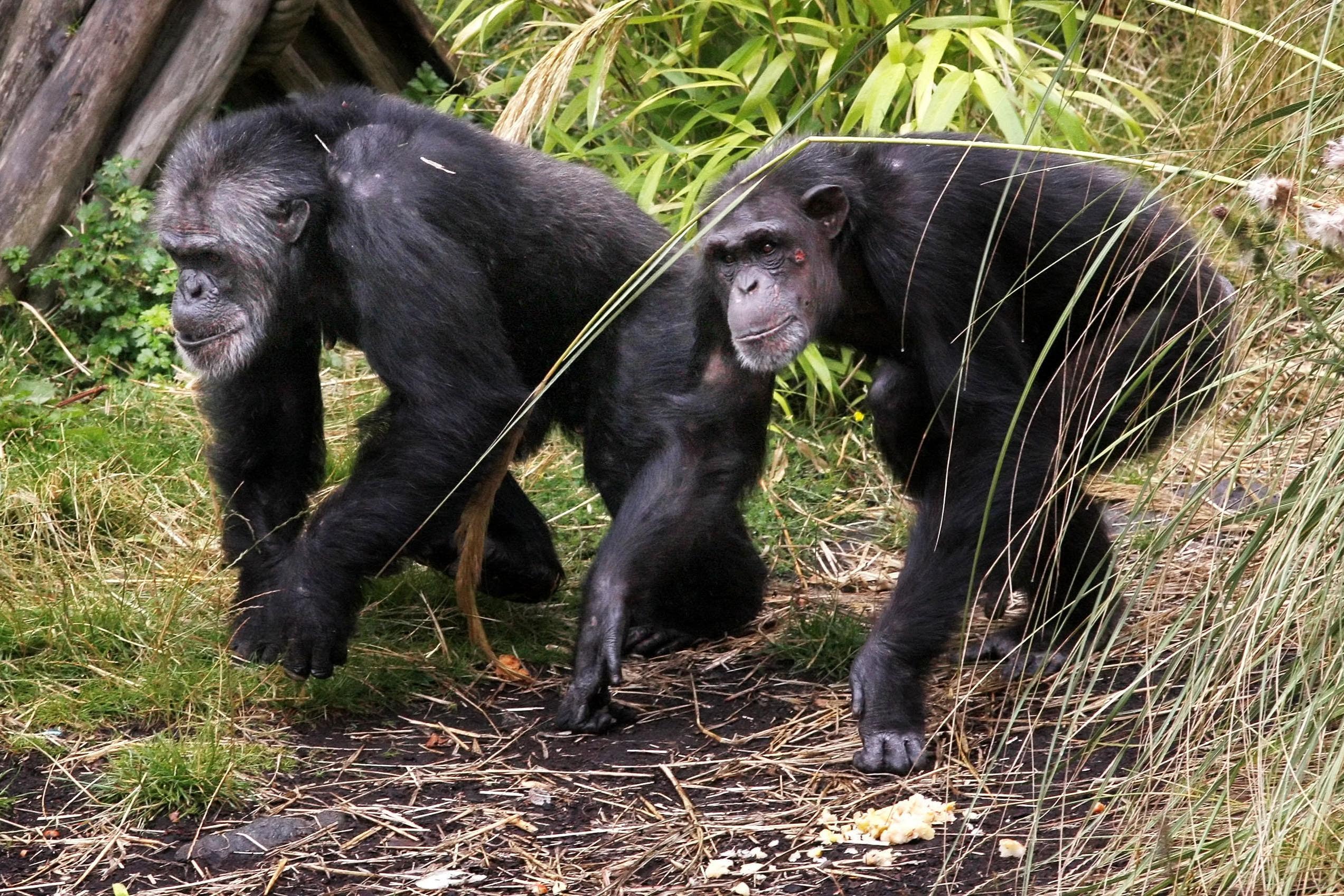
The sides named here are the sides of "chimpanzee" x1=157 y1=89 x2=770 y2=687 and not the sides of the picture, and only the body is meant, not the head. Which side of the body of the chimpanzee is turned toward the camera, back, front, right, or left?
left

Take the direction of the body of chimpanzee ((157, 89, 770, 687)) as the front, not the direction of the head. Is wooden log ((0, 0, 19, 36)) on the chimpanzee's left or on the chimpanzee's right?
on the chimpanzee's right

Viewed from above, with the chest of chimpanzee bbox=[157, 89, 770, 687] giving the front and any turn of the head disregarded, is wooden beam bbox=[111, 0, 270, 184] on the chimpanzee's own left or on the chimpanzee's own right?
on the chimpanzee's own right

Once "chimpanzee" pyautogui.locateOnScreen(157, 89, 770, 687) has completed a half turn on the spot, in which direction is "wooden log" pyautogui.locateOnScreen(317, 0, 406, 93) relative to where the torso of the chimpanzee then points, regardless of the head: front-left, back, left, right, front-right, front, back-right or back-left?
left

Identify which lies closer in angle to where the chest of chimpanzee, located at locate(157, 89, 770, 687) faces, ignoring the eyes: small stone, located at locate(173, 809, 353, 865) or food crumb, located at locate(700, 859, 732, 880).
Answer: the small stone

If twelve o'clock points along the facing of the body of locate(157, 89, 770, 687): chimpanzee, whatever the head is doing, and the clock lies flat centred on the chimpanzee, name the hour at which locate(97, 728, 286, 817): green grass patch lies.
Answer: The green grass patch is roughly at 10 o'clock from the chimpanzee.

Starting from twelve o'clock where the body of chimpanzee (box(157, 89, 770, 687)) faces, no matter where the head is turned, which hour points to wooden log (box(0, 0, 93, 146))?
The wooden log is roughly at 2 o'clock from the chimpanzee.

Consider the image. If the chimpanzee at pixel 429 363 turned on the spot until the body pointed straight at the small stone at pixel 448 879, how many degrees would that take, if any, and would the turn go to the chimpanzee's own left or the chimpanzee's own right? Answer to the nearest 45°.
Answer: approximately 90° to the chimpanzee's own left

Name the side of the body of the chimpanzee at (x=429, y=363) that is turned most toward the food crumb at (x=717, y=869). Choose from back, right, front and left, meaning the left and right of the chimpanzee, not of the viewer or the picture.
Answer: left

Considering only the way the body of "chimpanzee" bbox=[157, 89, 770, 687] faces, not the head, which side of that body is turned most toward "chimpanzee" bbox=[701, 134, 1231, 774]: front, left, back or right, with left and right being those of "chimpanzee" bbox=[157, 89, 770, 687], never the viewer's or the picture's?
back

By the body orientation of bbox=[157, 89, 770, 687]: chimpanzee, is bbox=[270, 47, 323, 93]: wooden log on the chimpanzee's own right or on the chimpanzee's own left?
on the chimpanzee's own right

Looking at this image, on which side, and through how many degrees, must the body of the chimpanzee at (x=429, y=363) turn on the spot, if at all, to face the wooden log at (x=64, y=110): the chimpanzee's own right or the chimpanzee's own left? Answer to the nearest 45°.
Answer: approximately 45° to the chimpanzee's own right
